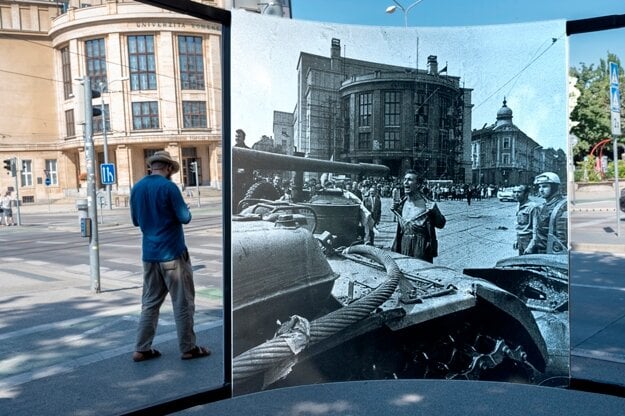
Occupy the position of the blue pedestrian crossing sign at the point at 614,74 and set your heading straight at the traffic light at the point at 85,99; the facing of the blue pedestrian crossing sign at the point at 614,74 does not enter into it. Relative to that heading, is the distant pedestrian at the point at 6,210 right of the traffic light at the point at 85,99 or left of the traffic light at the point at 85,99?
right

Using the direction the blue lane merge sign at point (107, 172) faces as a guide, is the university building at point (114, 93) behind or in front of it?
behind

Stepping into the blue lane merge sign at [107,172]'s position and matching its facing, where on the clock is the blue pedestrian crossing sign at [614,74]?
the blue pedestrian crossing sign at [614,74] is roughly at 10 o'clock from the blue lane merge sign at [107,172].

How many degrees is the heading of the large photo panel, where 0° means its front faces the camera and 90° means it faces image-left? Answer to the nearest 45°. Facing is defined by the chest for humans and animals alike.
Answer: approximately 0°

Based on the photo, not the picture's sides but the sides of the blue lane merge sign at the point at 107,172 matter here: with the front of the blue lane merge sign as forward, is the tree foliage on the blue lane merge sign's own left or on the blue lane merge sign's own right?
on the blue lane merge sign's own left

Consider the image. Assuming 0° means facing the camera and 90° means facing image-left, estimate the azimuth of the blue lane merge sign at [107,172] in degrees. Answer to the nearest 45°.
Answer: approximately 0°

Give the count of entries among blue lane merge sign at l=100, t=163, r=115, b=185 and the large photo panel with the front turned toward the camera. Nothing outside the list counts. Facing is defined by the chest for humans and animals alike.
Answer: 2

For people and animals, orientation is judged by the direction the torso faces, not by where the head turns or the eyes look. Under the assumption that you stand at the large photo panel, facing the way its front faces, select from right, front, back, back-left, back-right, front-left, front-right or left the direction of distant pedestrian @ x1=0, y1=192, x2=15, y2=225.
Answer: back-right
